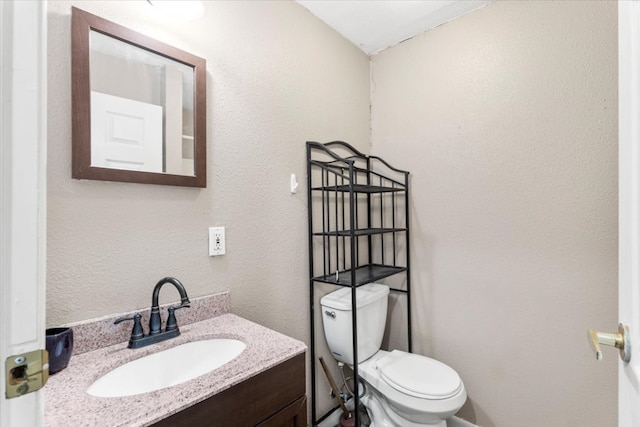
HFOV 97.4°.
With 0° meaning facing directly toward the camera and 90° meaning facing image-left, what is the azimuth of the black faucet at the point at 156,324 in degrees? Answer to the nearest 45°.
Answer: approximately 315°

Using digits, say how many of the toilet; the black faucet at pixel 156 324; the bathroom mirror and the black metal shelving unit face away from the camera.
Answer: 0

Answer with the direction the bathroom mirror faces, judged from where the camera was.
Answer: facing the viewer and to the right of the viewer

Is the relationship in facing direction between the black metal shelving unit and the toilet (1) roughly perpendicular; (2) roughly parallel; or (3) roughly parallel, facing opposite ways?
roughly parallel

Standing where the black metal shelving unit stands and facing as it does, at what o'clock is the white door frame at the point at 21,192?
The white door frame is roughly at 2 o'clock from the black metal shelving unit.

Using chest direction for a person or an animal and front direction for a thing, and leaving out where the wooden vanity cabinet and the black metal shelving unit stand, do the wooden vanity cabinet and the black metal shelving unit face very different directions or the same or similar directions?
same or similar directions

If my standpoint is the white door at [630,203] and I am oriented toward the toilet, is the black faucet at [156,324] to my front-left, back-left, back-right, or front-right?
front-left

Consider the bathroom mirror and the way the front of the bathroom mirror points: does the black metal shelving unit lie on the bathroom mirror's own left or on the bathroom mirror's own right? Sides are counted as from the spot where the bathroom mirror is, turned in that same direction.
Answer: on the bathroom mirror's own left

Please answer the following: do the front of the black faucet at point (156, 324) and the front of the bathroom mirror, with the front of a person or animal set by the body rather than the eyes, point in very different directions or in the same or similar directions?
same or similar directions

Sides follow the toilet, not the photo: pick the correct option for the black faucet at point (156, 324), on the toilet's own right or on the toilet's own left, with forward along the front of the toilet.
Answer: on the toilet's own right

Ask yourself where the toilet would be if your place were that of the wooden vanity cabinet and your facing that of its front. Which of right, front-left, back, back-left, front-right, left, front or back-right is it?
left

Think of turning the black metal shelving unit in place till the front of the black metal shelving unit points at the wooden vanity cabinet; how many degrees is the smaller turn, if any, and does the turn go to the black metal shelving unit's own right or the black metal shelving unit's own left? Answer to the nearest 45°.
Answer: approximately 45° to the black metal shelving unit's own right

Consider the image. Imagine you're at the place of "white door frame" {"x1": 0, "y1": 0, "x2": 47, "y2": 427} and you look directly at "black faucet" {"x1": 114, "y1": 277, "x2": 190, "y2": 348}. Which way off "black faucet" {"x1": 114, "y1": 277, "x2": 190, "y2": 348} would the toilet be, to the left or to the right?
right

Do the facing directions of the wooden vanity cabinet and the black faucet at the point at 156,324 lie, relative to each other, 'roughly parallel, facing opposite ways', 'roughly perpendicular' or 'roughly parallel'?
roughly parallel

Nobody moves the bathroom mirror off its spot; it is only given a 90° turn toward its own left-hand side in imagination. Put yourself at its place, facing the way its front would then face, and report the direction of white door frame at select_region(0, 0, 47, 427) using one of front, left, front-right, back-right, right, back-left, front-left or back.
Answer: back-right
